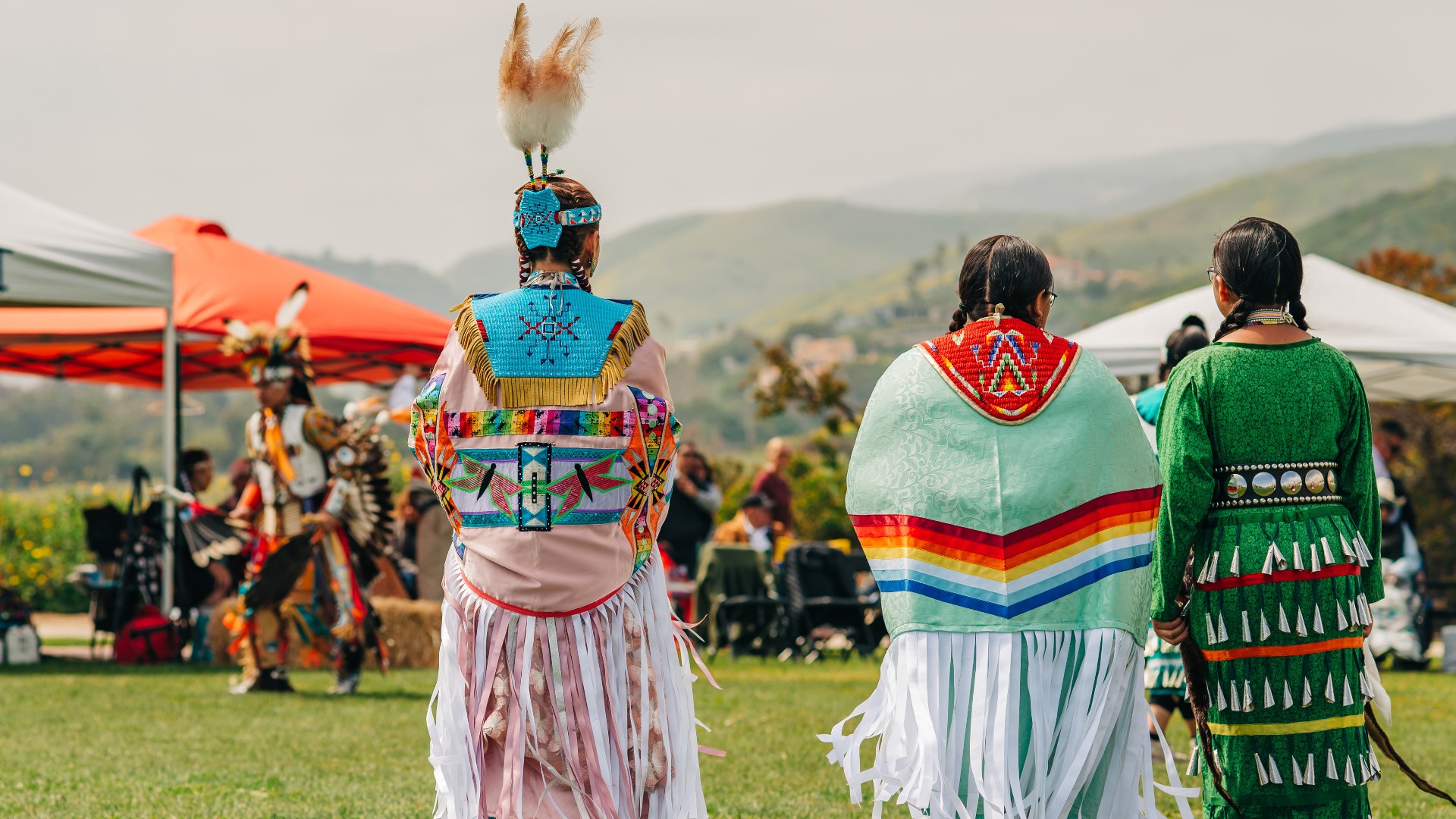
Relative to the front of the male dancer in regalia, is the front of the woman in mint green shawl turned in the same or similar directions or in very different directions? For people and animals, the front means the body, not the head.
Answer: very different directions

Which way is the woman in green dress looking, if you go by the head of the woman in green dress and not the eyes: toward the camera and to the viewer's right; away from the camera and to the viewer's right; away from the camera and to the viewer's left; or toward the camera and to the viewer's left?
away from the camera and to the viewer's left

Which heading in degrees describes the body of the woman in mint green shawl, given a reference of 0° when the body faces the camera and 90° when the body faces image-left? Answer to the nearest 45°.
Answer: approximately 180°

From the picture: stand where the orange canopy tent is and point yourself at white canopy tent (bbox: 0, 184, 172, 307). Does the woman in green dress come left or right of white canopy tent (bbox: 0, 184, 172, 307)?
left

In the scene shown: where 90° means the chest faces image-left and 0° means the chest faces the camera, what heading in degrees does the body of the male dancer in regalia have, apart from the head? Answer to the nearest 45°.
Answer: approximately 45°

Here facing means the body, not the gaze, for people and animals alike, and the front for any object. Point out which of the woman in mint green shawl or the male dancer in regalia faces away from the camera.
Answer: the woman in mint green shawl

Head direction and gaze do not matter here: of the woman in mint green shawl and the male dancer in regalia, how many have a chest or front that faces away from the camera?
1

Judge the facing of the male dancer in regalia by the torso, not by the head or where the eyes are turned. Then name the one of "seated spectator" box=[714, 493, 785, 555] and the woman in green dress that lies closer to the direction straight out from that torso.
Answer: the woman in green dress

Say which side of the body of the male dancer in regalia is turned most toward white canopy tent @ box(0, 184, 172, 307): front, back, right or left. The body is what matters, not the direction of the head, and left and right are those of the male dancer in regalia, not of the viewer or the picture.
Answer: right

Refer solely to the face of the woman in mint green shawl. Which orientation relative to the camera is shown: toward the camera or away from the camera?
away from the camera
